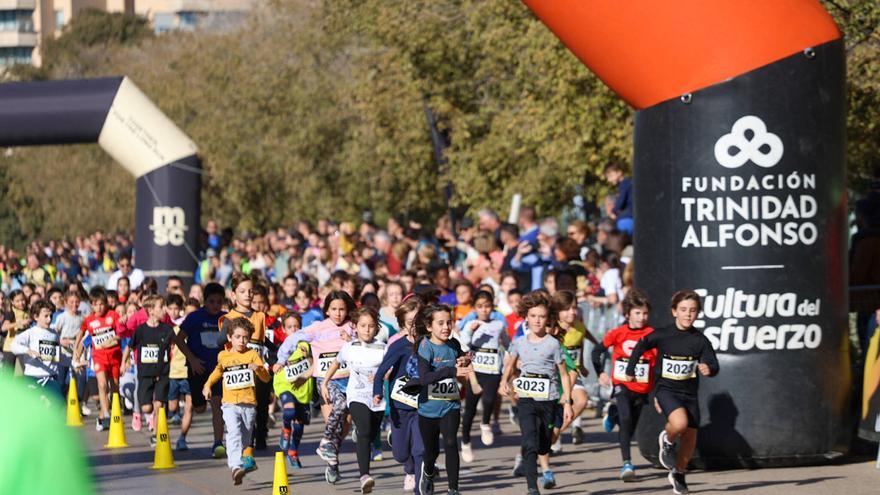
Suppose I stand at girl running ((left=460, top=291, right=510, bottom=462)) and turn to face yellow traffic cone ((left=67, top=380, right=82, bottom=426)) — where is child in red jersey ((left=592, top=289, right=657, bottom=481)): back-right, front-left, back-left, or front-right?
back-left

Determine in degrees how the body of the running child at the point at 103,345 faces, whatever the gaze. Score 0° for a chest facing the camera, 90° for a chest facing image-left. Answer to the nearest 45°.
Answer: approximately 0°

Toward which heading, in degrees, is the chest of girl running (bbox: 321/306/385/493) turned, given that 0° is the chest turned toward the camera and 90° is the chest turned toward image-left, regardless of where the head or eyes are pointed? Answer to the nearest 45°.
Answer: approximately 0°

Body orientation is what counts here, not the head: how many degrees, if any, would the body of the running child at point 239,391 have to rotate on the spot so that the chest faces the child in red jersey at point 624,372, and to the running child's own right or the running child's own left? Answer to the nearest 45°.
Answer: approximately 90° to the running child's own left

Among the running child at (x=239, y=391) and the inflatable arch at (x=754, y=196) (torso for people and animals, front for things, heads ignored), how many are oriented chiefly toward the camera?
2

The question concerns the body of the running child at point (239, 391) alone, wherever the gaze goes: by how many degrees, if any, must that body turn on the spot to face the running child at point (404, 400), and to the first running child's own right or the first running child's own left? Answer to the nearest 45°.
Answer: approximately 45° to the first running child's own left

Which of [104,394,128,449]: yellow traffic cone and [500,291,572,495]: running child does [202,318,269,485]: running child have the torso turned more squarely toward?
the running child

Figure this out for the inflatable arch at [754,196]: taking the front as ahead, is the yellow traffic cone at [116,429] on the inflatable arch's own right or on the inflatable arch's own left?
on the inflatable arch's own right

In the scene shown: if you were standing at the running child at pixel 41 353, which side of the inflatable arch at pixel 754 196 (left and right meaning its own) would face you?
right

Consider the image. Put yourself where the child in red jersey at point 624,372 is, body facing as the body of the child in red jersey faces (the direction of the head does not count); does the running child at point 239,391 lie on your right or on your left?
on your right

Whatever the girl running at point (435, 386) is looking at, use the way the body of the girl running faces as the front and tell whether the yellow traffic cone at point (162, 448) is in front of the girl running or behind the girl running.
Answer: behind
